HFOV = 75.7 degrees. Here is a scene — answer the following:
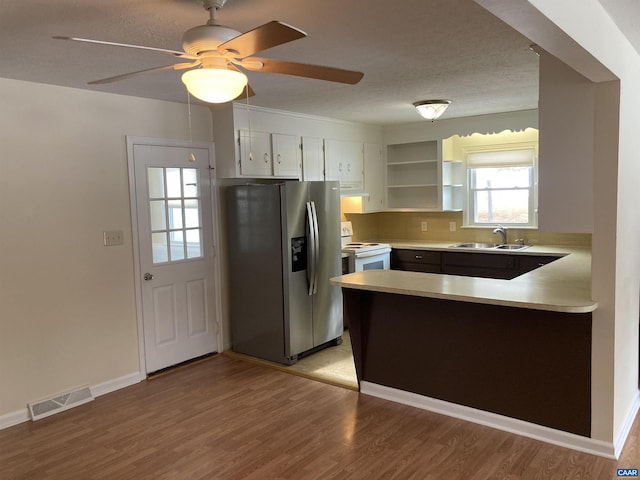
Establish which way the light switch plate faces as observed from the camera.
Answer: facing the viewer and to the right of the viewer

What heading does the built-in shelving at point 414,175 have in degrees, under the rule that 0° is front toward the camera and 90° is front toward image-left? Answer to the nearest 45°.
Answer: approximately 45°

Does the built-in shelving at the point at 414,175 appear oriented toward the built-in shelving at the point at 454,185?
no

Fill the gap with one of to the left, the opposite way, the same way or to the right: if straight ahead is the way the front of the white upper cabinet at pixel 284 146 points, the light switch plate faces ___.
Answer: the same way

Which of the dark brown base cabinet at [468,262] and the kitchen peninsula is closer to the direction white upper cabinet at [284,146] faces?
the kitchen peninsula

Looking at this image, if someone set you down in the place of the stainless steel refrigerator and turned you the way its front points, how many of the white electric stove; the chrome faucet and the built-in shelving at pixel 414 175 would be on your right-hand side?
0

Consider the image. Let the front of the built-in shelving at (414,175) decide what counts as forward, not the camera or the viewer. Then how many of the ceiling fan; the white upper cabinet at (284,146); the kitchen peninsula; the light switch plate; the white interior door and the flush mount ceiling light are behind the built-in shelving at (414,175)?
0

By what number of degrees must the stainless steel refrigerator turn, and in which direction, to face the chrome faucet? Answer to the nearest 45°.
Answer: approximately 45° to its left

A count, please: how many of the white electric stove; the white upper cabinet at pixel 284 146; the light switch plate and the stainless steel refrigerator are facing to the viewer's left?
0

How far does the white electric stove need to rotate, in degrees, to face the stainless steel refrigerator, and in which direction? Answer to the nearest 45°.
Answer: approximately 90° to its right

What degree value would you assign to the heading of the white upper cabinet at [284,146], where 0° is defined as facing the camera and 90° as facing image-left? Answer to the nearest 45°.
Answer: approximately 315°

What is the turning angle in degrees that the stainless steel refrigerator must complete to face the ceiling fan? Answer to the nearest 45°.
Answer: approximately 45° to its right

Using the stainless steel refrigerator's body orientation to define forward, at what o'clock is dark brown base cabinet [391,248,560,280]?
The dark brown base cabinet is roughly at 10 o'clock from the stainless steel refrigerator.

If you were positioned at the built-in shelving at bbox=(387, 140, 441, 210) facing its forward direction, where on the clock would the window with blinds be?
The window with blinds is roughly at 8 o'clock from the built-in shelving.

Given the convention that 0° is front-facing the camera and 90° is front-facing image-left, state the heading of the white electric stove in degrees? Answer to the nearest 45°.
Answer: approximately 315°

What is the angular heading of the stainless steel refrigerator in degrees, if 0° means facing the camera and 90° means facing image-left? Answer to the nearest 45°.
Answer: approximately 315°
